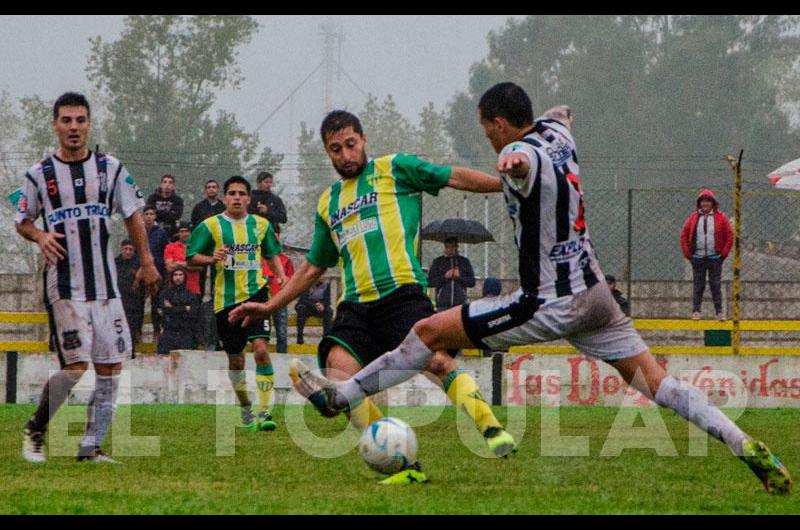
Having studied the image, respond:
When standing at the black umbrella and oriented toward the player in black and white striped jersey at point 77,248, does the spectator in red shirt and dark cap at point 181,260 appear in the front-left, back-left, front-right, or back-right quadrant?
front-right

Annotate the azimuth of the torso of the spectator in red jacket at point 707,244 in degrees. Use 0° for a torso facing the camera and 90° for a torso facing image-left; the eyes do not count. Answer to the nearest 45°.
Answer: approximately 0°

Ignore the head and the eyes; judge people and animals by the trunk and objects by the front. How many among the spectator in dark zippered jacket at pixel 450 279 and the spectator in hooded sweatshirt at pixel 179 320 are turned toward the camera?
2

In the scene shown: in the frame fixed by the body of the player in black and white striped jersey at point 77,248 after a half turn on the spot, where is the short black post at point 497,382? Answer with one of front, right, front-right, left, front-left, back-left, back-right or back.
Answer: front-right

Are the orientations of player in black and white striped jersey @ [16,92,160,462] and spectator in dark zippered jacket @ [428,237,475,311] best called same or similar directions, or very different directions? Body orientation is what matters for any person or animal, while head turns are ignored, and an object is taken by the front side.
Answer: same or similar directions

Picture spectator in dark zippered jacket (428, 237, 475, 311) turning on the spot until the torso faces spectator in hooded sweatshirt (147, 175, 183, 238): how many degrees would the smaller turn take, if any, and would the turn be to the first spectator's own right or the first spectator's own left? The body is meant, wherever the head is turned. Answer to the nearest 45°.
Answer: approximately 90° to the first spectator's own right

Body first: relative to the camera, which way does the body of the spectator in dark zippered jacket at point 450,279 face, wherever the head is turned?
toward the camera

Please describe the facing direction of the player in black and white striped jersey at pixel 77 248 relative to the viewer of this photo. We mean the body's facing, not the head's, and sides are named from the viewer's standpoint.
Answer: facing the viewer

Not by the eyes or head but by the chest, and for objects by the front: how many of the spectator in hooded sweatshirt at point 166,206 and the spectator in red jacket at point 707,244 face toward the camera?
2

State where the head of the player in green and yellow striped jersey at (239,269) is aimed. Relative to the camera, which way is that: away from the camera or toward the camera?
toward the camera

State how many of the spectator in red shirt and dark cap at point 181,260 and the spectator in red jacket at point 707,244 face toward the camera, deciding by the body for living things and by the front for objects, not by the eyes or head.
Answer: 2

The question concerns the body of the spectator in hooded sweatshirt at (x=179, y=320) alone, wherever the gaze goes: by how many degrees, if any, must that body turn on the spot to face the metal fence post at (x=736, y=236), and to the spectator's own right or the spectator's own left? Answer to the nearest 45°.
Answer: approximately 90° to the spectator's own left

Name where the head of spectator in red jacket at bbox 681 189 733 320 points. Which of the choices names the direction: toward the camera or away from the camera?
toward the camera

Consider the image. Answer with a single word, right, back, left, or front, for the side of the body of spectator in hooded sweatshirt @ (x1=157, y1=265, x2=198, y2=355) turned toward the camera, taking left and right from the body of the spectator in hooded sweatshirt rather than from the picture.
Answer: front
